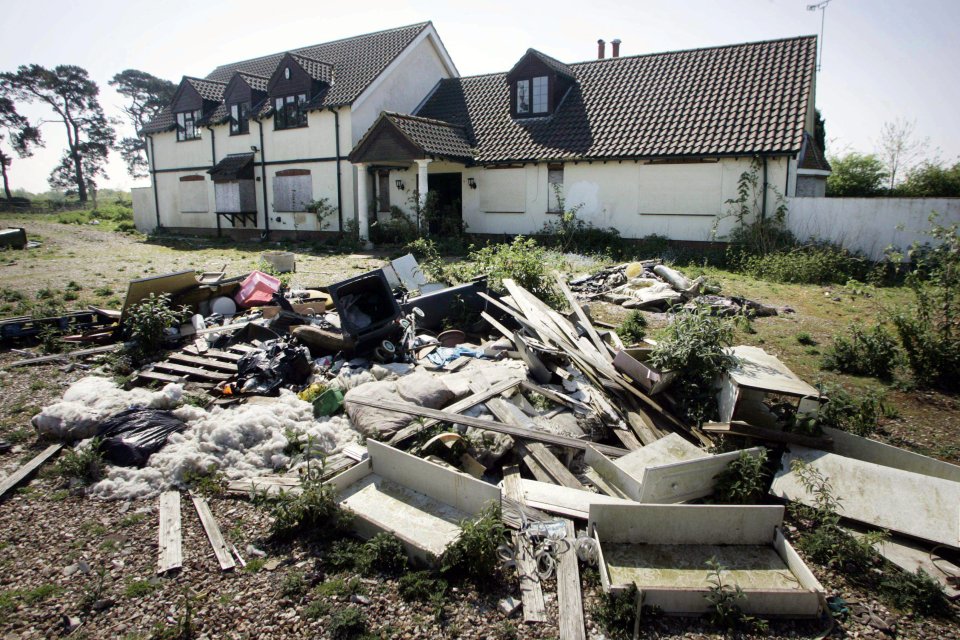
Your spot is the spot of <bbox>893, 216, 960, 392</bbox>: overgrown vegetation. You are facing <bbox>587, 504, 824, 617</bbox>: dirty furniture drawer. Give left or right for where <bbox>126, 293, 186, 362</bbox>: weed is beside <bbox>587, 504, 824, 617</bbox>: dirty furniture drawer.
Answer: right

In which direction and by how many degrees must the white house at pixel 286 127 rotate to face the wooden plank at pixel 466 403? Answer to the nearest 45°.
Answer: approximately 45° to its left

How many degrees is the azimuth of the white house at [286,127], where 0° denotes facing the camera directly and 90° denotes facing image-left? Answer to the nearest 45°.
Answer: approximately 45°

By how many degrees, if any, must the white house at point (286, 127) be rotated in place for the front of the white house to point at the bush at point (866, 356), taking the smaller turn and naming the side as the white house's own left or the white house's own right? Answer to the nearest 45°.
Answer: approximately 45° to the white house's own left

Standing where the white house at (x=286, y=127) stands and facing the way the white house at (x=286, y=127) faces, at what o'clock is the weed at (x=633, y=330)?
The weed is roughly at 10 o'clock from the white house.

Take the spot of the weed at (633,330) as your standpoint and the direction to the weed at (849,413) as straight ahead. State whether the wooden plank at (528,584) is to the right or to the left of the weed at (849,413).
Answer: right

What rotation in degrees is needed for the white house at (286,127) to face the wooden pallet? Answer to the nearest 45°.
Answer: approximately 45° to its left

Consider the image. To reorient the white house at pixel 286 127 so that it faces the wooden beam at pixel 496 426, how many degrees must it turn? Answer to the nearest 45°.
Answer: approximately 45° to its left

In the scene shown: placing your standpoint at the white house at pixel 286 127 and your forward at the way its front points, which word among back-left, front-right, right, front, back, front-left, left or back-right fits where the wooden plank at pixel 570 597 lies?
front-left

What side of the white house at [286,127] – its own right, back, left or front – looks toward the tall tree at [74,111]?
right

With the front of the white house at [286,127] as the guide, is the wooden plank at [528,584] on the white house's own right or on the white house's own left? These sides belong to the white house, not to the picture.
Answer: on the white house's own left

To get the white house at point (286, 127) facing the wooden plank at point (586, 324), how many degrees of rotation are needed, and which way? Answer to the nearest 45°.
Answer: approximately 45° to its left

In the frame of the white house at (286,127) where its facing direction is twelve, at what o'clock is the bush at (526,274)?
The bush is roughly at 10 o'clock from the white house.
